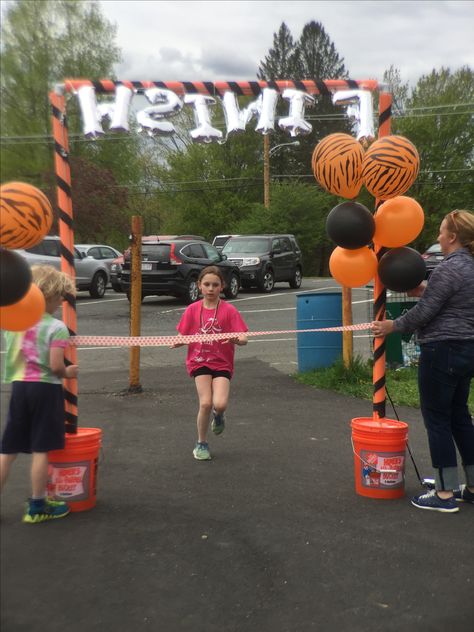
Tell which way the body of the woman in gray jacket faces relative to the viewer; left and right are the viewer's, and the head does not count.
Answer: facing to the left of the viewer

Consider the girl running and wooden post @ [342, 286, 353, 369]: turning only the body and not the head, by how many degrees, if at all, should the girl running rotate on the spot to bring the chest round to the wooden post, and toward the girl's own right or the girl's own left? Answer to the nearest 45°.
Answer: approximately 135° to the girl's own left

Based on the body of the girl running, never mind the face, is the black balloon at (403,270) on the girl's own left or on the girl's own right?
on the girl's own left

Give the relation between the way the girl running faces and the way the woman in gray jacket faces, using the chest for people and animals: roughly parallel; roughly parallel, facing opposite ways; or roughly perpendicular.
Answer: roughly perpendicular

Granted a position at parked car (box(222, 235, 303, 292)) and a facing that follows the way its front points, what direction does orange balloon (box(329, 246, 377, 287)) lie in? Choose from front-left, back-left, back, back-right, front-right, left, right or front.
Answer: front-left

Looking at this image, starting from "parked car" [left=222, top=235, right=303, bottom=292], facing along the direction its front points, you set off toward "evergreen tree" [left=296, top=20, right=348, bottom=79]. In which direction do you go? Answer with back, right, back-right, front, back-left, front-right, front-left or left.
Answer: back-right

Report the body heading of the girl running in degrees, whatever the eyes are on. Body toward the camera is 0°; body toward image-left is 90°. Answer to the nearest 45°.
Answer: approximately 0°

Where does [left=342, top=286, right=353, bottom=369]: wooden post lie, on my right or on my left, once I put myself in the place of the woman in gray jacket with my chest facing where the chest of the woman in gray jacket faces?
on my right

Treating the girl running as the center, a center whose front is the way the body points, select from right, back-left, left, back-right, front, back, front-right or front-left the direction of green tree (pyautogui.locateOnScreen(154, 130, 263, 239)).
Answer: back
